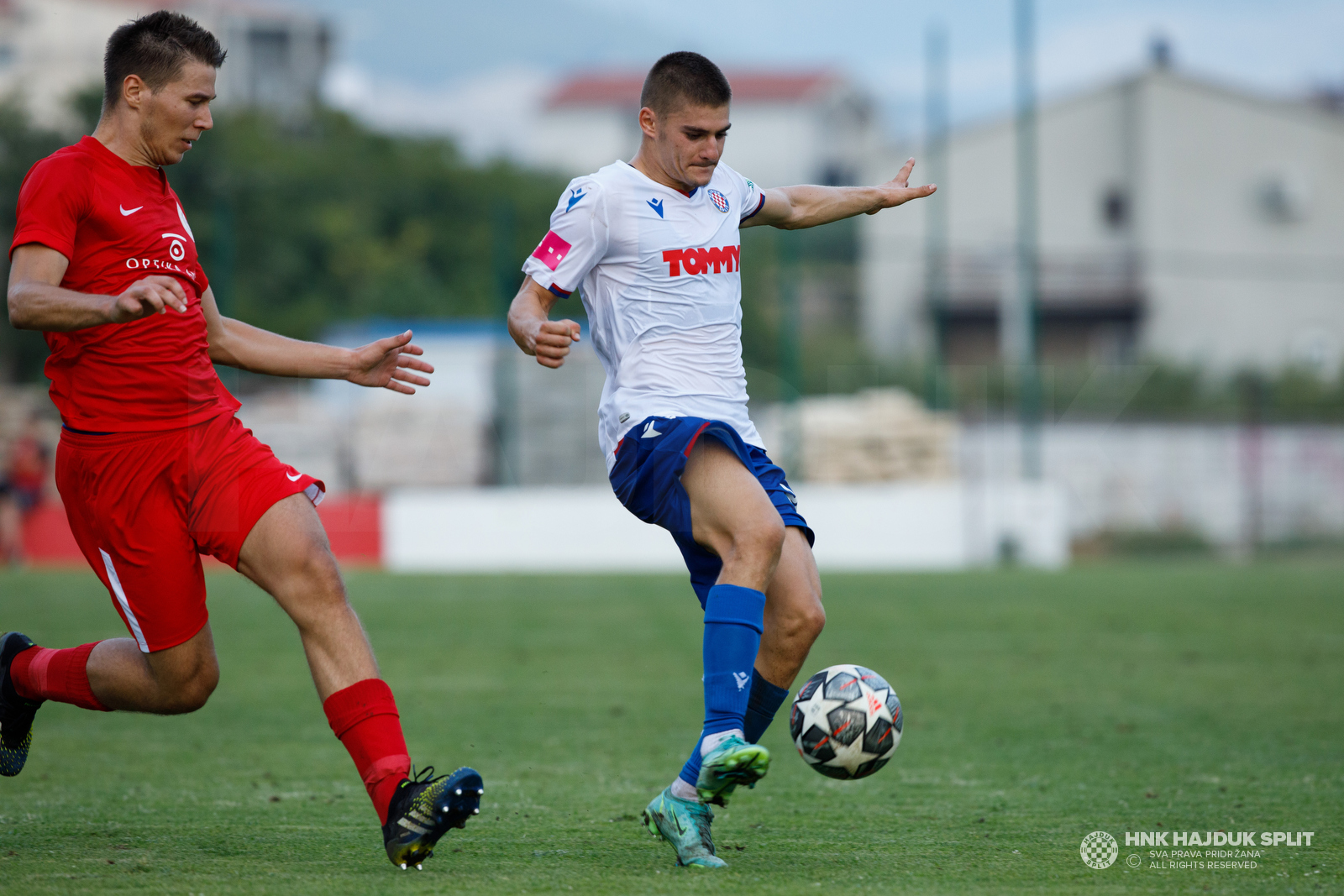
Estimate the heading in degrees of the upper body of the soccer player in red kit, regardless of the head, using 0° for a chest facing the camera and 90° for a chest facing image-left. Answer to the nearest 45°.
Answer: approximately 315°

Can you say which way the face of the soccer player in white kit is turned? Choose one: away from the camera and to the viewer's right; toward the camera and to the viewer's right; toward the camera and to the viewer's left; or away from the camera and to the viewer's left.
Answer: toward the camera and to the viewer's right

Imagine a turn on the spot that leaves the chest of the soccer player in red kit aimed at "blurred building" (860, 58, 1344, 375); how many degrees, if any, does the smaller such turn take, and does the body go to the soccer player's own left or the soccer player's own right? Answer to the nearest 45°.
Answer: approximately 90° to the soccer player's own left

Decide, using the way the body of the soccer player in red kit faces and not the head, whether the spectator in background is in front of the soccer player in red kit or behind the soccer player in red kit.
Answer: behind

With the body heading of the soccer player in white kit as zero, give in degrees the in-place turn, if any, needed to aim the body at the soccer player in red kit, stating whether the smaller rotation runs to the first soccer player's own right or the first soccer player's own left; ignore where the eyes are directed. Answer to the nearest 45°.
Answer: approximately 135° to the first soccer player's own right

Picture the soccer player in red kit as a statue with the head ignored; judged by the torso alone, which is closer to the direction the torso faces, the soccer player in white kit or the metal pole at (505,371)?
the soccer player in white kit

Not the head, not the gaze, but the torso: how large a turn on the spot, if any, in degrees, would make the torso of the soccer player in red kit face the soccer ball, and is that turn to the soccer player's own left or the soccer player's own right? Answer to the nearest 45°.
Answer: approximately 45° to the soccer player's own left

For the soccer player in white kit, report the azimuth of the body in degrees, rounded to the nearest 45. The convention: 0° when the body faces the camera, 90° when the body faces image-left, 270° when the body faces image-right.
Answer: approximately 315°

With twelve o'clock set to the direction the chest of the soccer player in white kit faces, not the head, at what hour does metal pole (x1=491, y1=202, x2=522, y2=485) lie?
The metal pole is roughly at 7 o'clock from the soccer player in white kit.
